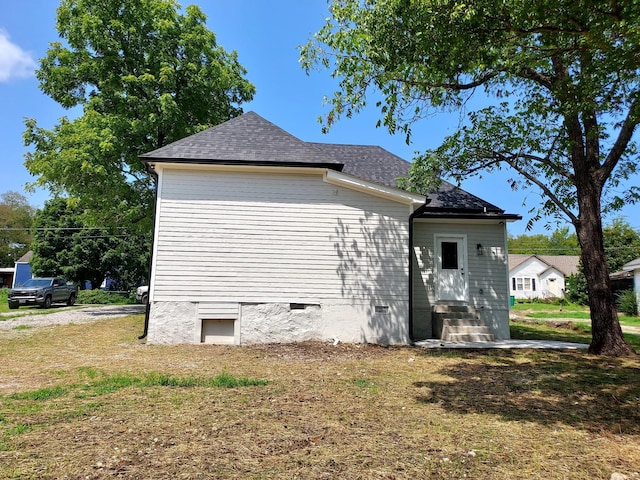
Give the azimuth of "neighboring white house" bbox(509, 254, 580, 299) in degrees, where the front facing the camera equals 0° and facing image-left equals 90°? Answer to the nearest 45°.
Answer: approximately 0°

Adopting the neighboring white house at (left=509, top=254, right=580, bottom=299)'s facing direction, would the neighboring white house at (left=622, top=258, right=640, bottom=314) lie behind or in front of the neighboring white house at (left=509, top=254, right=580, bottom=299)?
in front

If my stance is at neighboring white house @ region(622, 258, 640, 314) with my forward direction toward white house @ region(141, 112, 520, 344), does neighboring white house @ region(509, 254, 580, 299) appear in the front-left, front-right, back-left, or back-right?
back-right

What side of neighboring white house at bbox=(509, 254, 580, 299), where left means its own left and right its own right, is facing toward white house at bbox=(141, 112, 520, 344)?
front
